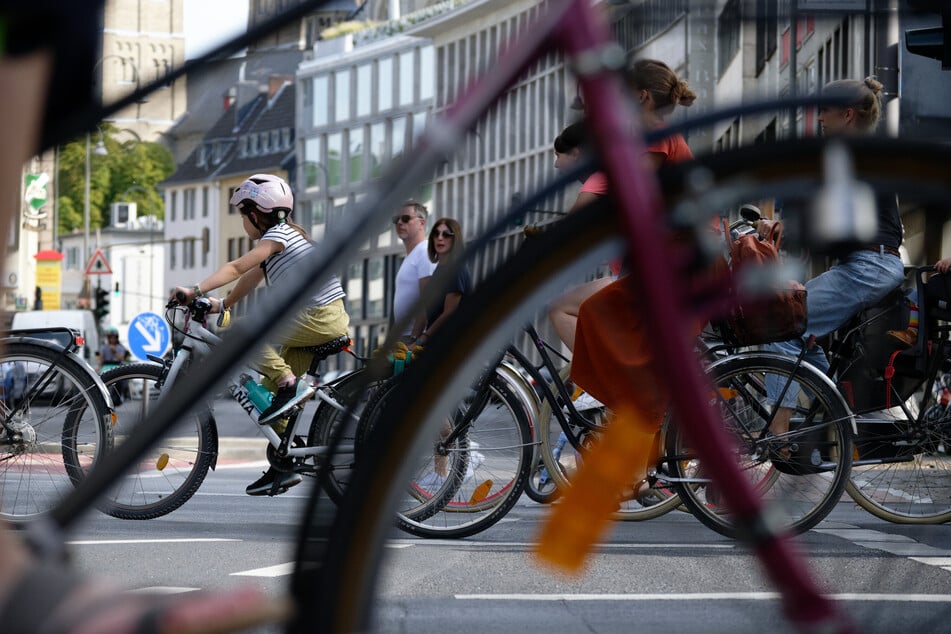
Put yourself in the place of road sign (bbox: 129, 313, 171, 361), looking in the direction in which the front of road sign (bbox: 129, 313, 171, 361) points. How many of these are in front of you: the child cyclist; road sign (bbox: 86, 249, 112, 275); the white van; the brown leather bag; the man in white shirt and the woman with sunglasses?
4

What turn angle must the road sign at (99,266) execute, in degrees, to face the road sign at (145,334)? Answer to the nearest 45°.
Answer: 0° — it already faces it

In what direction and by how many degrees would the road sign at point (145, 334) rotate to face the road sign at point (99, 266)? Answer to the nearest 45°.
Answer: approximately 180°

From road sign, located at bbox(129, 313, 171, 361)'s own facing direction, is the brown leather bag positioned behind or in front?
in front

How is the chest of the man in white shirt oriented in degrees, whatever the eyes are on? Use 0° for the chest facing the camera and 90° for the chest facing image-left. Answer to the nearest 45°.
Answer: approximately 45°

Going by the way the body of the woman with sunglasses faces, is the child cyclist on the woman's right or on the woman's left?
on the woman's right

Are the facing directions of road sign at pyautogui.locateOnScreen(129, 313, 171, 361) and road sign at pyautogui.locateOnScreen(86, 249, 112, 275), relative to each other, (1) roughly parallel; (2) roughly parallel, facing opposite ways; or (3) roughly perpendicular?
roughly parallel

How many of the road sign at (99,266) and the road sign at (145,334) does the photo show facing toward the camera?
2

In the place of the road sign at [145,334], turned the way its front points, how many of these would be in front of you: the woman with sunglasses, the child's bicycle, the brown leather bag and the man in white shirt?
4

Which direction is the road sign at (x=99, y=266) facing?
toward the camera

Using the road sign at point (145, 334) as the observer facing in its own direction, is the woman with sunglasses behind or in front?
in front
